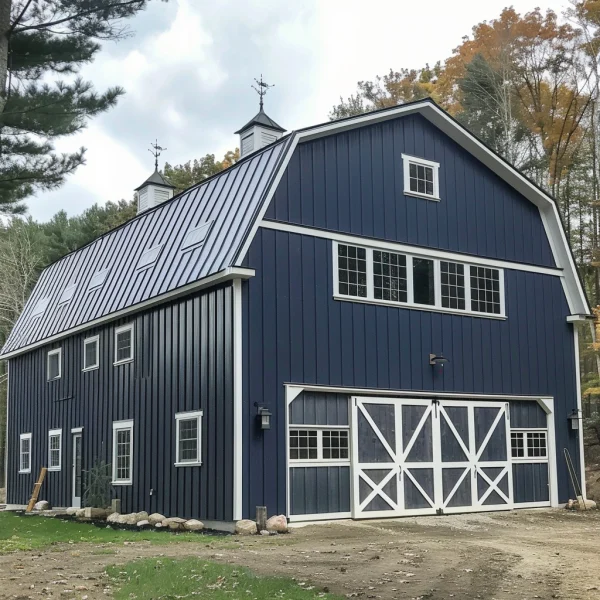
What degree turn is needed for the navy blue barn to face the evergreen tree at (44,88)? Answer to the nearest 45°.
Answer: approximately 90° to its right

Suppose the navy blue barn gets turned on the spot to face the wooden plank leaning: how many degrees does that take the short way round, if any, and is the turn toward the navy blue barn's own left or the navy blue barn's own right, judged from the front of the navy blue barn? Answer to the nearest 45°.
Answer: approximately 180°

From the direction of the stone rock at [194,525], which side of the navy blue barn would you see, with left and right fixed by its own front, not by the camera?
right

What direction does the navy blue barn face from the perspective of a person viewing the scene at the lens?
facing the viewer and to the right of the viewer
